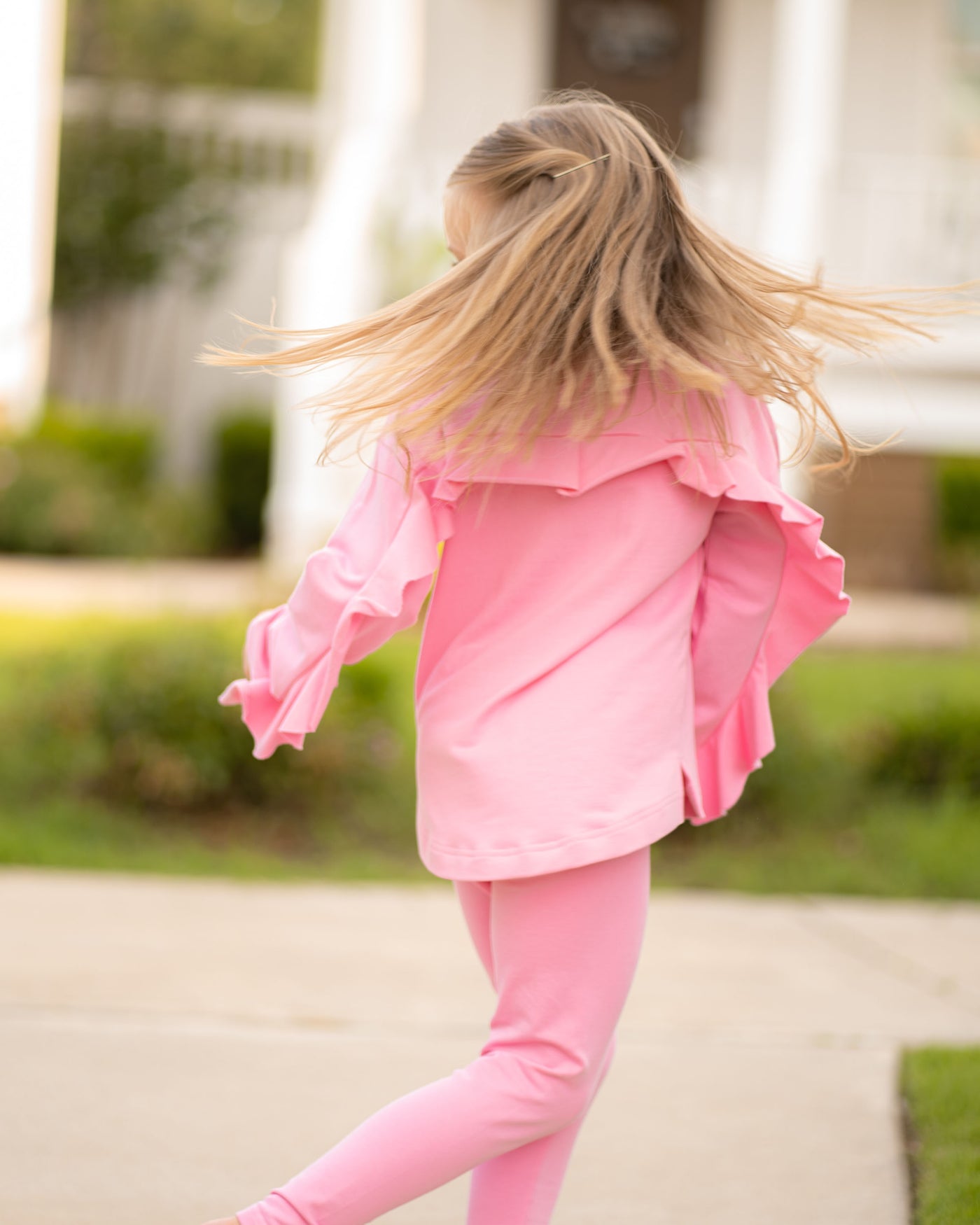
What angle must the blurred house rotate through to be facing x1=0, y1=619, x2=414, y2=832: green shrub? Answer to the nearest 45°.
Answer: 0° — it already faces it

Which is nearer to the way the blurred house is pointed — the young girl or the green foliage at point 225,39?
the young girl

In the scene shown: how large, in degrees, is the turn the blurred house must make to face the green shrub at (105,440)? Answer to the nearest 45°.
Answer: approximately 90° to its right

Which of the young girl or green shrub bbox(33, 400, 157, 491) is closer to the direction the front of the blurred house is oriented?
the young girl

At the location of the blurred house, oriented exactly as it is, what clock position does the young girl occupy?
The young girl is roughly at 12 o'clock from the blurred house.

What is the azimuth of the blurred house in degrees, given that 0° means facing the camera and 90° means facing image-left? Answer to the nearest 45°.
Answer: approximately 0°

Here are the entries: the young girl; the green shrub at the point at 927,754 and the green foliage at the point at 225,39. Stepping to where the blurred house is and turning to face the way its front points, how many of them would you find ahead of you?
2

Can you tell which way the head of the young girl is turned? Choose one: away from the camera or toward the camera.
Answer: away from the camera

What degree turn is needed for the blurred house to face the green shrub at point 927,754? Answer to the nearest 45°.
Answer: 0° — it already faces it
